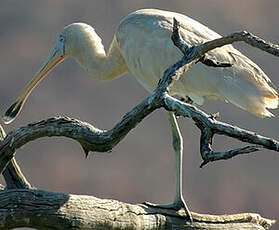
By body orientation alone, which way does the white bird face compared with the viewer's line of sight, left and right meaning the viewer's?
facing to the left of the viewer
